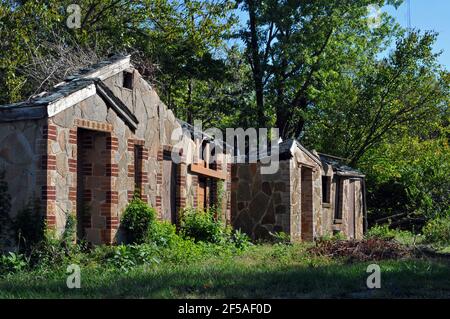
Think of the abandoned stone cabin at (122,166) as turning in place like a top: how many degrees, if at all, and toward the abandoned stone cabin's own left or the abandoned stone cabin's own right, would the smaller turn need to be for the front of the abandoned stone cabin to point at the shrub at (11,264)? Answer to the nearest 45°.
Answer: approximately 90° to the abandoned stone cabin's own right

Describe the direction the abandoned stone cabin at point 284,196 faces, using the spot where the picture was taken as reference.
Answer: facing the viewer and to the right of the viewer

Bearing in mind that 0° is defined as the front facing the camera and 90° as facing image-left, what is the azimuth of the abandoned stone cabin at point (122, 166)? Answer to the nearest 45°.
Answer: approximately 315°

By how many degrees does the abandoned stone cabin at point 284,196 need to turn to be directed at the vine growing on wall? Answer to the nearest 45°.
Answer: approximately 90° to its right

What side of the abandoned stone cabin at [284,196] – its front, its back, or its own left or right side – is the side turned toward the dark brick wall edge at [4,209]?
right

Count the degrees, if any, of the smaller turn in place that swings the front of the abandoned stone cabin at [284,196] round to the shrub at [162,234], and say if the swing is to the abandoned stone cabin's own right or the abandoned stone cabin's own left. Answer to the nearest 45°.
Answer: approximately 45° to the abandoned stone cabin's own right

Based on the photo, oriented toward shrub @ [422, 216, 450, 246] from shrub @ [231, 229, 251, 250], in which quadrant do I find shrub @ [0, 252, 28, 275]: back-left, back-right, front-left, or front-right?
back-right
